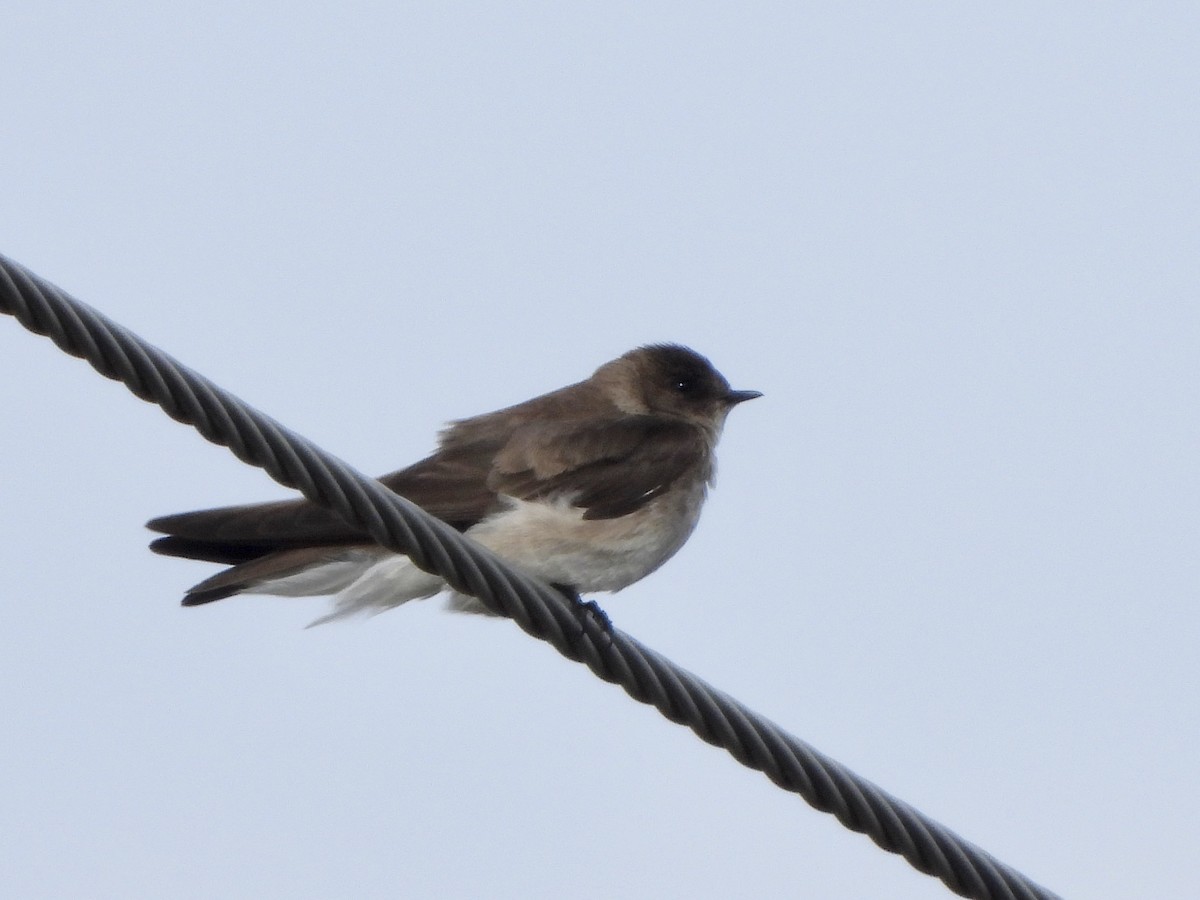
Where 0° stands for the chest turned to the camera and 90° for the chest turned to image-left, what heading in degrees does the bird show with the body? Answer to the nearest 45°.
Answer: approximately 270°
